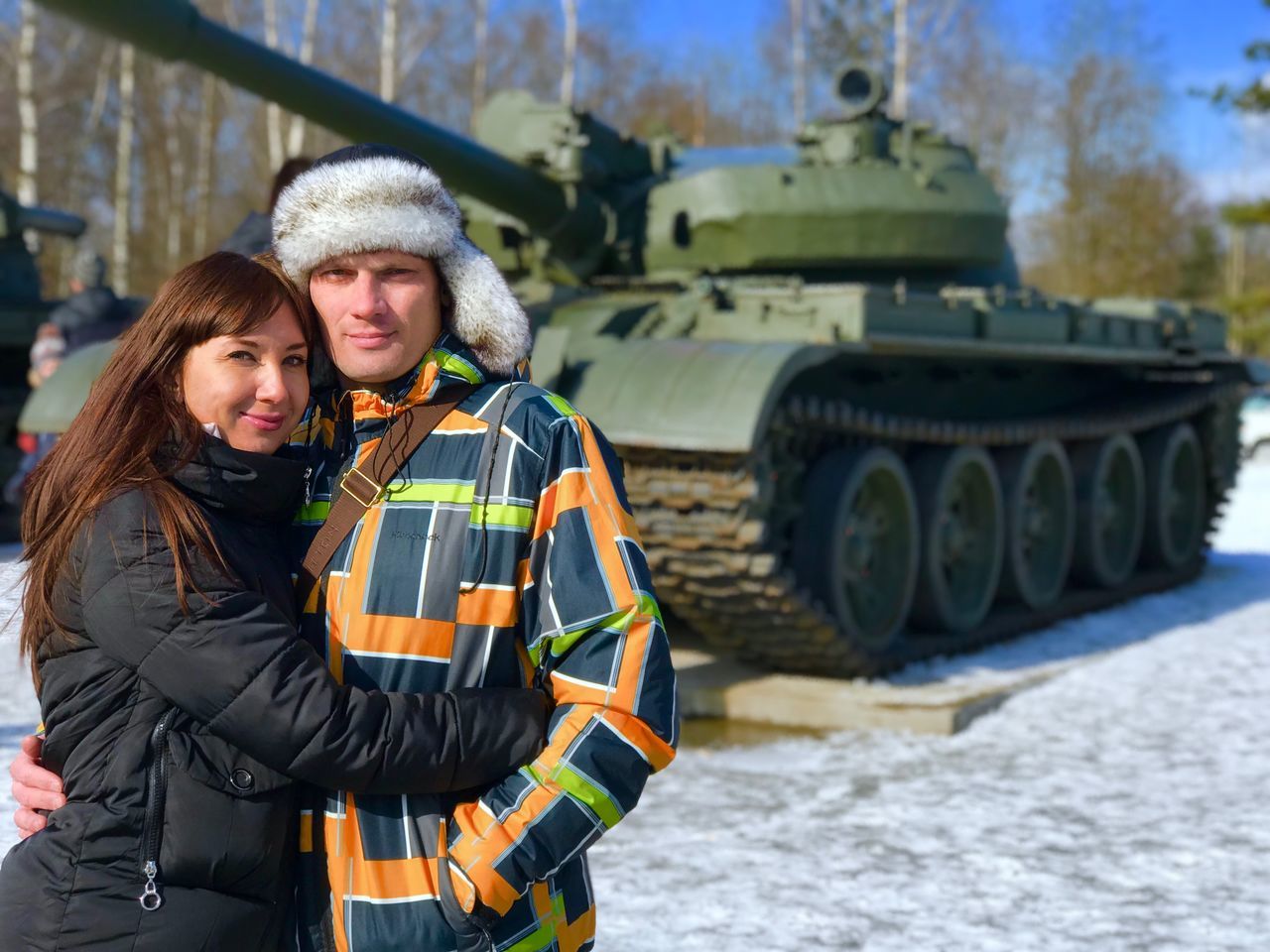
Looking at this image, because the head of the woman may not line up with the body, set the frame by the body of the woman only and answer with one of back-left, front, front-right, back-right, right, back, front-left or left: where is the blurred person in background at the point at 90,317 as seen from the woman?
left

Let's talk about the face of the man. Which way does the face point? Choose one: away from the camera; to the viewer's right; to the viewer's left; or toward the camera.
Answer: toward the camera

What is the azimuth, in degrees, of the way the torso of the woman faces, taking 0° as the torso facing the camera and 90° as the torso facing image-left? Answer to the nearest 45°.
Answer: approximately 270°
